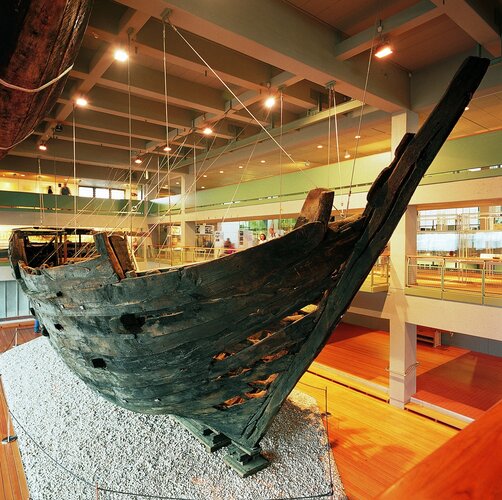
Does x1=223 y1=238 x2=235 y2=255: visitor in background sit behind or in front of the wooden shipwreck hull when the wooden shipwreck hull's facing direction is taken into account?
behind

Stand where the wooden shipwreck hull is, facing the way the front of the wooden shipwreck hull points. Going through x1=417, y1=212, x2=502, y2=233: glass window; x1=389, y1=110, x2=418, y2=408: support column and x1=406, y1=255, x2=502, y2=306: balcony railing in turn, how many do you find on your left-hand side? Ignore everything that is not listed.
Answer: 3

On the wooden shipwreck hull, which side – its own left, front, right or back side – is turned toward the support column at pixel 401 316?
left

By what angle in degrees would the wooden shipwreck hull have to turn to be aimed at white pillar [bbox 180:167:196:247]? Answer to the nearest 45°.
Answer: approximately 135° to its left

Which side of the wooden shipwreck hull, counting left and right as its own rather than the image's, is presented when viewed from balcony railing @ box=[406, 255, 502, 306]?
left

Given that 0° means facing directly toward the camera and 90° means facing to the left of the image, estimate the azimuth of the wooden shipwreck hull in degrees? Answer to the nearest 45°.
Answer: approximately 315°
